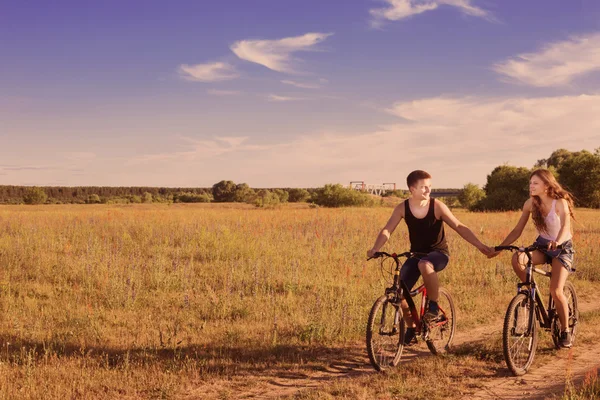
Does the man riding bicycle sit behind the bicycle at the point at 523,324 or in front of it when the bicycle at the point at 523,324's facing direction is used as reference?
in front

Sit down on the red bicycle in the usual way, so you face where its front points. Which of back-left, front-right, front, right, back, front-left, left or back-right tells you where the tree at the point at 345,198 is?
back-right

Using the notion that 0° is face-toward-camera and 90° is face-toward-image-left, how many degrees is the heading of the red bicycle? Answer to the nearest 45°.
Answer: approximately 45°

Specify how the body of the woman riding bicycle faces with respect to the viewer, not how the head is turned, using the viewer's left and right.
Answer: facing the viewer and to the left of the viewer

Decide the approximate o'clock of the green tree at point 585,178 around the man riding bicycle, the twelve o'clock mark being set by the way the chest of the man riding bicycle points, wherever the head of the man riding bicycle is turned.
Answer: The green tree is roughly at 5 o'clock from the man riding bicycle.

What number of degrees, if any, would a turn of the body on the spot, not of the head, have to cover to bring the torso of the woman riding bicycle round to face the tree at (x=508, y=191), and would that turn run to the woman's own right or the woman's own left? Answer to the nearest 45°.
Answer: approximately 135° to the woman's own right

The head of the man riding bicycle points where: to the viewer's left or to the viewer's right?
to the viewer's right

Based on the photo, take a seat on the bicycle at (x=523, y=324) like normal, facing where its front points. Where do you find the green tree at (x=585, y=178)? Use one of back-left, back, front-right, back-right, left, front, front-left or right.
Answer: back-right
